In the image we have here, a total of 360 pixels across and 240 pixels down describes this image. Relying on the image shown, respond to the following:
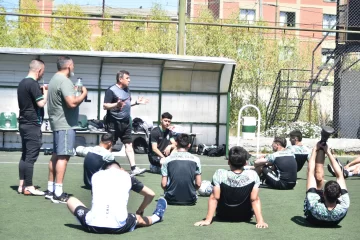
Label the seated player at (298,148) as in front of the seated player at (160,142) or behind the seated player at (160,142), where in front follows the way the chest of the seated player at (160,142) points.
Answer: in front

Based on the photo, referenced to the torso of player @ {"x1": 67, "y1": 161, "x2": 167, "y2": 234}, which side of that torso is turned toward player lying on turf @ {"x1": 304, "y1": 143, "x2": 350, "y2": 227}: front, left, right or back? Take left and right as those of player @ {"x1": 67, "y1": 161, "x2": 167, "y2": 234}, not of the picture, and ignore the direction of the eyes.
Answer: right

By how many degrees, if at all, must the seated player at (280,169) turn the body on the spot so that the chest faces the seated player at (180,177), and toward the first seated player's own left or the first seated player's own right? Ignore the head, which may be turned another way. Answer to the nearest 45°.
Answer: approximately 90° to the first seated player's own left

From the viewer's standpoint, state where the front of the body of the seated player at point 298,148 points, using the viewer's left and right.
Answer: facing away from the viewer and to the left of the viewer

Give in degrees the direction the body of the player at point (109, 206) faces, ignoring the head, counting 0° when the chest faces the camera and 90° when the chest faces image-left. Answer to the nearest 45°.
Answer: approximately 180°

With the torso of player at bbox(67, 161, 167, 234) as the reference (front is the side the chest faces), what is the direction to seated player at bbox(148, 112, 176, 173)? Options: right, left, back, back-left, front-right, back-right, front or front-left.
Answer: front

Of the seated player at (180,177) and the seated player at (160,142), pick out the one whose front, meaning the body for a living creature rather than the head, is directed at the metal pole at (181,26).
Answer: the seated player at (180,177)

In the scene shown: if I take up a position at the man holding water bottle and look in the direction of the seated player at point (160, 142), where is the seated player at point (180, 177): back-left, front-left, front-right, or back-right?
front-right

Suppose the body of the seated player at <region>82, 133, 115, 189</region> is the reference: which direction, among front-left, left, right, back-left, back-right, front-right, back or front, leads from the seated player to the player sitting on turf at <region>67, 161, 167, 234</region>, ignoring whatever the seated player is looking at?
back-right

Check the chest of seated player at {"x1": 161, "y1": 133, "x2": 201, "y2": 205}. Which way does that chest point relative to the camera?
away from the camera

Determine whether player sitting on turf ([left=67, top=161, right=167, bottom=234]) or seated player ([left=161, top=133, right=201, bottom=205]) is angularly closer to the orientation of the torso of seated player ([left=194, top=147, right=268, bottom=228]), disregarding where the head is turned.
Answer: the seated player

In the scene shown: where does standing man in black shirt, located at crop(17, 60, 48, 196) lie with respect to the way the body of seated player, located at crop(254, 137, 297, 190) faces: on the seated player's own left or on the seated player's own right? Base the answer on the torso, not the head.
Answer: on the seated player's own left

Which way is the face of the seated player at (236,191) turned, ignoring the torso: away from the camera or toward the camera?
away from the camera

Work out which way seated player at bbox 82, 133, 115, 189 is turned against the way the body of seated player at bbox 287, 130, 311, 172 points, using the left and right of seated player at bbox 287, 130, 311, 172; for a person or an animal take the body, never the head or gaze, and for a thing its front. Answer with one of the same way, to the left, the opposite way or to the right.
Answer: to the right

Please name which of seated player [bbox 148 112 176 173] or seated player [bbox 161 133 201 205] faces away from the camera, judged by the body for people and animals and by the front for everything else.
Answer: seated player [bbox 161 133 201 205]

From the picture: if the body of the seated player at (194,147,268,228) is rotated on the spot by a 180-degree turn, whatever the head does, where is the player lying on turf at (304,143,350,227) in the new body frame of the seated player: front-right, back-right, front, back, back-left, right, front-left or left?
left

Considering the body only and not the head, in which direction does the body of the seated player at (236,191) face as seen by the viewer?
away from the camera
